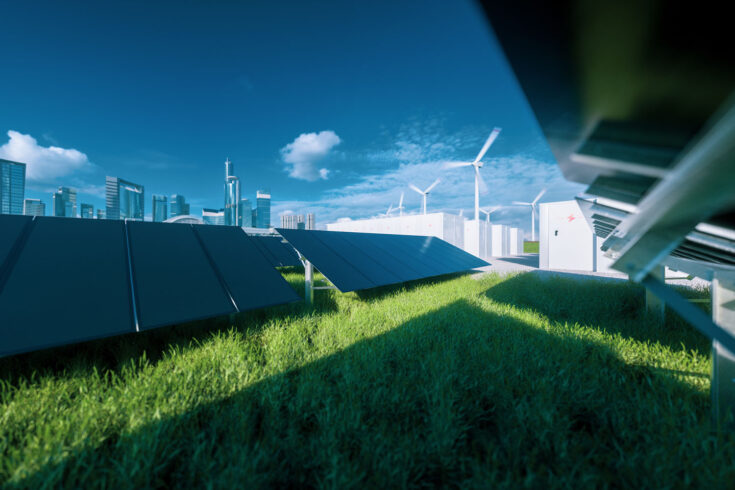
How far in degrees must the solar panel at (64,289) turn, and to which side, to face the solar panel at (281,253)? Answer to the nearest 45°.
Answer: approximately 90° to its left

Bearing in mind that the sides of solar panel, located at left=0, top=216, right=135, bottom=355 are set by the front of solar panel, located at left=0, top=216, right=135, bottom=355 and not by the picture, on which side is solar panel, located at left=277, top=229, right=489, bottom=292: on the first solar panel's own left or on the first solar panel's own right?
on the first solar panel's own left

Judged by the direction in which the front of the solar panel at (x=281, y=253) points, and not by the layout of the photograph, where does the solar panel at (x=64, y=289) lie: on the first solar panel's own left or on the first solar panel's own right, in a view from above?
on the first solar panel's own right

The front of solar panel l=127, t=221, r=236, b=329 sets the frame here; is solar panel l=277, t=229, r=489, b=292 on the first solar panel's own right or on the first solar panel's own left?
on the first solar panel's own left

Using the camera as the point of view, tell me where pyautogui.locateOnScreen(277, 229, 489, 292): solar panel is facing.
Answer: facing the viewer and to the right of the viewer

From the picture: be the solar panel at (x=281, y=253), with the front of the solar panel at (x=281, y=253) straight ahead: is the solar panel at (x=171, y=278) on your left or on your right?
on your right
